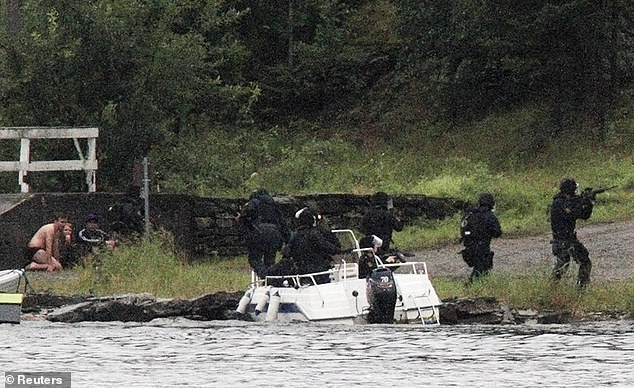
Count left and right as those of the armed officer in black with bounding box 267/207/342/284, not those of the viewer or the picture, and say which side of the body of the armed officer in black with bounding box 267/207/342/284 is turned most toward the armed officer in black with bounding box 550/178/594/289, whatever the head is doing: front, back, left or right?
right

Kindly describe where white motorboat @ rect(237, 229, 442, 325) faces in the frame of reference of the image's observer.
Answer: facing away from the viewer and to the left of the viewer

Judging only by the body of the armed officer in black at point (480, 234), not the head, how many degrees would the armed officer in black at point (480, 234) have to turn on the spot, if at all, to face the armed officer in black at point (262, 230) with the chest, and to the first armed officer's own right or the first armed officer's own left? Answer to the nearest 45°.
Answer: approximately 135° to the first armed officer's own left

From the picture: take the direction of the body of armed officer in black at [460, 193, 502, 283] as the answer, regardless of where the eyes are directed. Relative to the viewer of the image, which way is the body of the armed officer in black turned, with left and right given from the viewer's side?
facing away from the viewer and to the right of the viewer

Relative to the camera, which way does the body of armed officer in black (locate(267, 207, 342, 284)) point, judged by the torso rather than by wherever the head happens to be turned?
away from the camera

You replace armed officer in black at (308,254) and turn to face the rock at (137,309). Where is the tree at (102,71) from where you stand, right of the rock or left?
right

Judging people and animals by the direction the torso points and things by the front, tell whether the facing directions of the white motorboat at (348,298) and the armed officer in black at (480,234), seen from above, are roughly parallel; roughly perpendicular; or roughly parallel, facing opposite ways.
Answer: roughly perpendicular

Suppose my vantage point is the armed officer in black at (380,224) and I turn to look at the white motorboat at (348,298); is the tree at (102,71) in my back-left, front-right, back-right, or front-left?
back-right

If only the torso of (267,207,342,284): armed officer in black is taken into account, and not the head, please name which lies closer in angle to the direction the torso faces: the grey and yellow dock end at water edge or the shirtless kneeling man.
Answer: the shirtless kneeling man

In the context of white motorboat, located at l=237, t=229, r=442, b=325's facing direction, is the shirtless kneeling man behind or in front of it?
in front

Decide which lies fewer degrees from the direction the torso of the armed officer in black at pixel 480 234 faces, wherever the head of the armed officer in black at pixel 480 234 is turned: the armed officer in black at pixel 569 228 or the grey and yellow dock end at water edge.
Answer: the armed officer in black

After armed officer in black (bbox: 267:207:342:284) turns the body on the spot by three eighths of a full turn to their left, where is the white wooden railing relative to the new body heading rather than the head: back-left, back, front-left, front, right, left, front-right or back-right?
right
